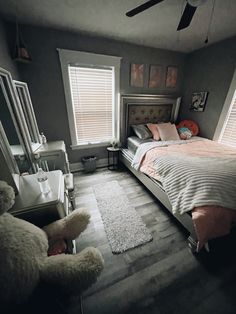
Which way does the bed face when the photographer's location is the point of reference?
facing the viewer and to the right of the viewer

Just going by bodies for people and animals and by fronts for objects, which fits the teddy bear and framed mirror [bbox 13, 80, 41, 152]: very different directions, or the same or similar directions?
same or similar directions

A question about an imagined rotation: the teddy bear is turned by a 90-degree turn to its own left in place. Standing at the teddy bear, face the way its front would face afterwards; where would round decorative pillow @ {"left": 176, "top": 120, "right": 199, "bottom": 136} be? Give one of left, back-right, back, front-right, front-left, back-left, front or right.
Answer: right

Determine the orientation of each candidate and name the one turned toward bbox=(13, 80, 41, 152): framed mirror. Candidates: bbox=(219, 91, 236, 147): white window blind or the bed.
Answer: the white window blind

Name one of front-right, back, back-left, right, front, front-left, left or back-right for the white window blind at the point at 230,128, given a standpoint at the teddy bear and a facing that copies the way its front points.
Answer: front

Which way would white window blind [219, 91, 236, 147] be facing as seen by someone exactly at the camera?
facing the viewer and to the left of the viewer

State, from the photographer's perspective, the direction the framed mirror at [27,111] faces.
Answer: facing to the right of the viewer

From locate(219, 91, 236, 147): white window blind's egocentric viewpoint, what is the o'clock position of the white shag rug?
The white shag rug is roughly at 11 o'clock from the white window blind.

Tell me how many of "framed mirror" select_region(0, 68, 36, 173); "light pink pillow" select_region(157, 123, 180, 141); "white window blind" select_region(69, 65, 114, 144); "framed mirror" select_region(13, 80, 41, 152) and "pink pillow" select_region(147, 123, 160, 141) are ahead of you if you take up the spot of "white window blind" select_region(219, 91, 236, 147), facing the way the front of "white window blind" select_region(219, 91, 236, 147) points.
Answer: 5

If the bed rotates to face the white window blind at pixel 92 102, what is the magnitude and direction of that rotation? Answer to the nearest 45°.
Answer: approximately 135° to its right

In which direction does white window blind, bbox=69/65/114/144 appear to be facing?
toward the camera

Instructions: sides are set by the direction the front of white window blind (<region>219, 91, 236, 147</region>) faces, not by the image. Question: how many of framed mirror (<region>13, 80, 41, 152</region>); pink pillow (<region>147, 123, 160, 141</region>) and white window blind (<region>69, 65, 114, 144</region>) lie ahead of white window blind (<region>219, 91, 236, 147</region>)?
3

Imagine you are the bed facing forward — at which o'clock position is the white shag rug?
The white shag rug is roughly at 2 o'clock from the bed.

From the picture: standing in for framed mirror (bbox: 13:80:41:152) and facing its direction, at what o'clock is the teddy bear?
The teddy bear is roughly at 3 o'clock from the framed mirror.

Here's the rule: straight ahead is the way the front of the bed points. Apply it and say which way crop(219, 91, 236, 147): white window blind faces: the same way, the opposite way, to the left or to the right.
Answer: to the right

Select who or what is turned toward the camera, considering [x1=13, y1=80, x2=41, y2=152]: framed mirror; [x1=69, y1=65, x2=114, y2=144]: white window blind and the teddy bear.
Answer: the white window blind
